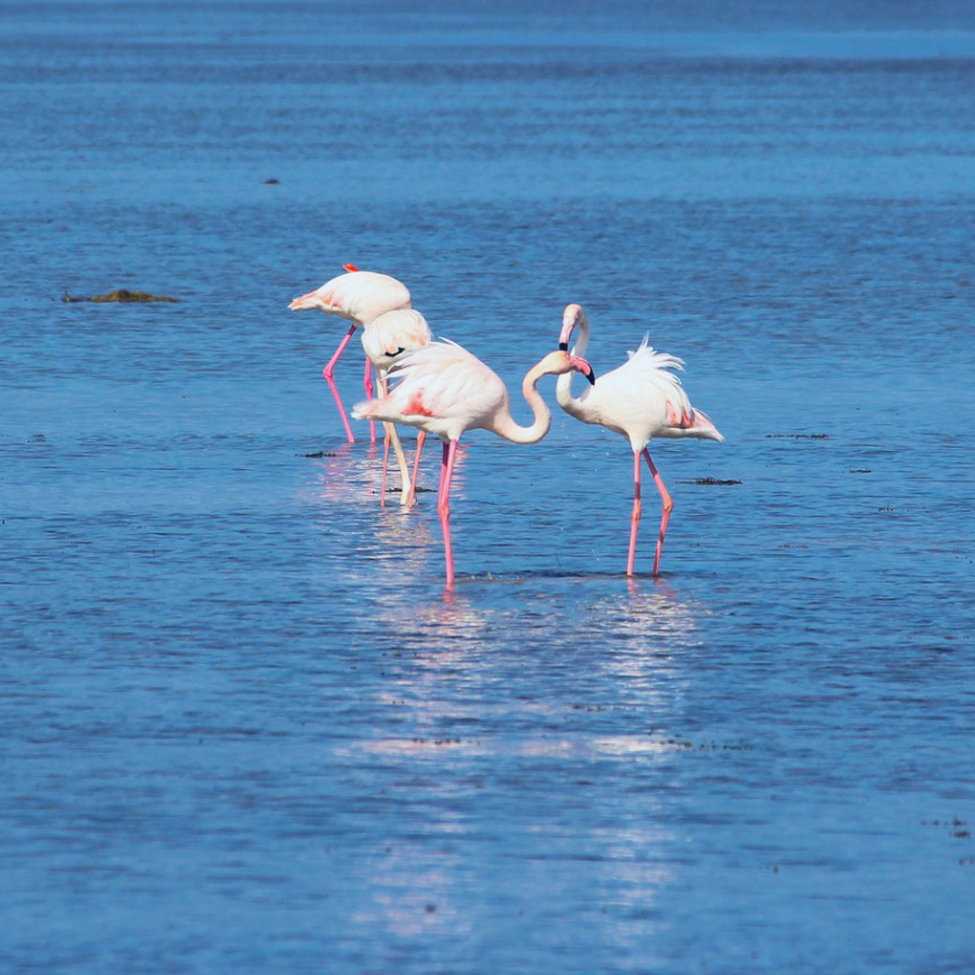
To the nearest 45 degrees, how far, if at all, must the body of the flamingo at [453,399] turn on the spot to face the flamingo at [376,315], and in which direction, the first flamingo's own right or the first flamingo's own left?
approximately 90° to the first flamingo's own left

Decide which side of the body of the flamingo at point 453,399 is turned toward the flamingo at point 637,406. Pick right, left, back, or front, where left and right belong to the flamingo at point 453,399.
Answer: front

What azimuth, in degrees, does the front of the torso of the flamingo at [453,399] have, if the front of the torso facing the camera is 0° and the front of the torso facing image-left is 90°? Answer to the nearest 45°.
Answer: approximately 270°

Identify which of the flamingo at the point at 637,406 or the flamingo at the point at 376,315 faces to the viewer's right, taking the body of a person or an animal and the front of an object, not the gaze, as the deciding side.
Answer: the flamingo at the point at 376,315

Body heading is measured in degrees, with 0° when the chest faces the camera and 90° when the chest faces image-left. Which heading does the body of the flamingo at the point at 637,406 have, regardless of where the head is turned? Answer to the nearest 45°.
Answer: approximately 90°

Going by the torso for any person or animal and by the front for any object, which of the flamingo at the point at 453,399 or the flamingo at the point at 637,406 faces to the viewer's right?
the flamingo at the point at 453,399

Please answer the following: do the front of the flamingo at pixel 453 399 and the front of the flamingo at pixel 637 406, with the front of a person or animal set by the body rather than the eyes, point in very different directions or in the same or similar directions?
very different directions
